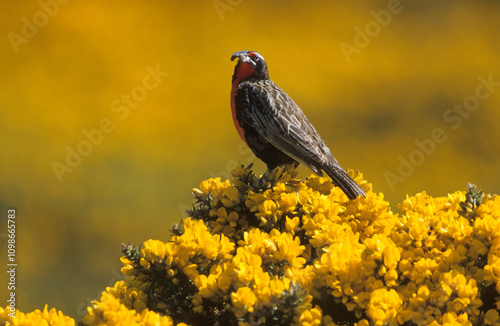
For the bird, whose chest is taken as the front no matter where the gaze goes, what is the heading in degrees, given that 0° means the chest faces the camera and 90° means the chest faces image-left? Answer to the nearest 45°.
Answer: approximately 90°
